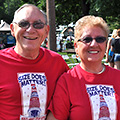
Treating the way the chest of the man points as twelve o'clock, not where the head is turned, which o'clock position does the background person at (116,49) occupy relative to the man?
The background person is roughly at 7 o'clock from the man.

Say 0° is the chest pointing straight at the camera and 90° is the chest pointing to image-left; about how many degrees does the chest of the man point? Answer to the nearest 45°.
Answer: approximately 0°

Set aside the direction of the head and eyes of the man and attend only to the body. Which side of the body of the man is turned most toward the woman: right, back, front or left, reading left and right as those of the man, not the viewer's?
left

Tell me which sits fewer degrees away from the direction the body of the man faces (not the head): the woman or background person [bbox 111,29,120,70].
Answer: the woman
